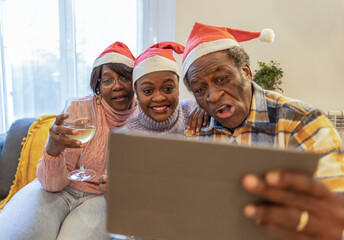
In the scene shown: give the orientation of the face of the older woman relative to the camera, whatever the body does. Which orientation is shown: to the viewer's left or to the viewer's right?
to the viewer's right

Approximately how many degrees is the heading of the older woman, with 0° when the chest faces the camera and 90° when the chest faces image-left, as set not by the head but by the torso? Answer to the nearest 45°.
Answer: approximately 0°

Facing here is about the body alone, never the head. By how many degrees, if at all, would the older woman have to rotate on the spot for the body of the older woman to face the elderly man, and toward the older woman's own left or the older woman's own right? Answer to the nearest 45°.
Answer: approximately 45° to the older woman's own left

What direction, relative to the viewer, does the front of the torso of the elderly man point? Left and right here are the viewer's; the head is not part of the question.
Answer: facing the viewer and to the left of the viewer

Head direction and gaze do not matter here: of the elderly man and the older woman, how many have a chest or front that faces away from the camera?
0

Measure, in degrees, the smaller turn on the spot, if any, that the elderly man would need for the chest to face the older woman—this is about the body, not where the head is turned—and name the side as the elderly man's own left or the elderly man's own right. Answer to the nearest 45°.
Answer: approximately 45° to the elderly man's own right
